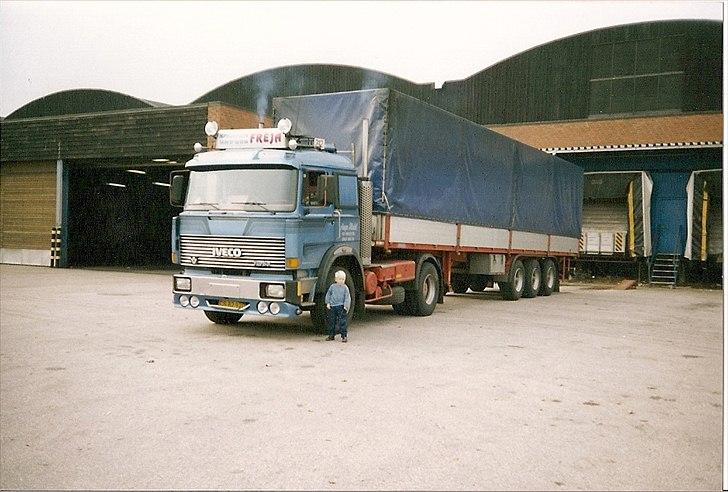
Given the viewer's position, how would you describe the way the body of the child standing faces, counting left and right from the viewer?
facing the viewer

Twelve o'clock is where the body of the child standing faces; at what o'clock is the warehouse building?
The warehouse building is roughly at 7 o'clock from the child standing.

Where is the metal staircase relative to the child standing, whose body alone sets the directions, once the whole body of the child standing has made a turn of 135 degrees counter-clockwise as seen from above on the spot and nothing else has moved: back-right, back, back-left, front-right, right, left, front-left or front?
front

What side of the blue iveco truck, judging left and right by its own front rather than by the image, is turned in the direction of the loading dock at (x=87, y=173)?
right

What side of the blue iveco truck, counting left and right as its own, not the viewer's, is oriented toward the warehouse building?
back

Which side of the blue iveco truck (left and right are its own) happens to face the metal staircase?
back

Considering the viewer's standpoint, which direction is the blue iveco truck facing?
facing the viewer and to the left of the viewer
